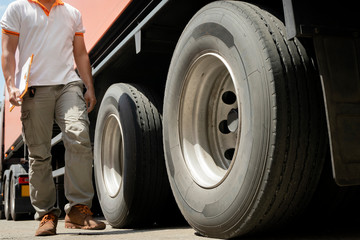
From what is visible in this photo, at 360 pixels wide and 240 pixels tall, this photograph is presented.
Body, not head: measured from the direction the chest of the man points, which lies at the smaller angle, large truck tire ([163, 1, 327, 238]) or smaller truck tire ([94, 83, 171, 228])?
the large truck tire

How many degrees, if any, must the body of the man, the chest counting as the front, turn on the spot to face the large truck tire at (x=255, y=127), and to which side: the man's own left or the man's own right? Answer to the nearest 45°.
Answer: approximately 45° to the man's own left

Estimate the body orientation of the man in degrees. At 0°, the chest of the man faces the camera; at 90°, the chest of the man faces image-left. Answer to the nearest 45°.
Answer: approximately 0°

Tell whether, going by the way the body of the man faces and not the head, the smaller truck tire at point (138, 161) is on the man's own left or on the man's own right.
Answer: on the man's own left
